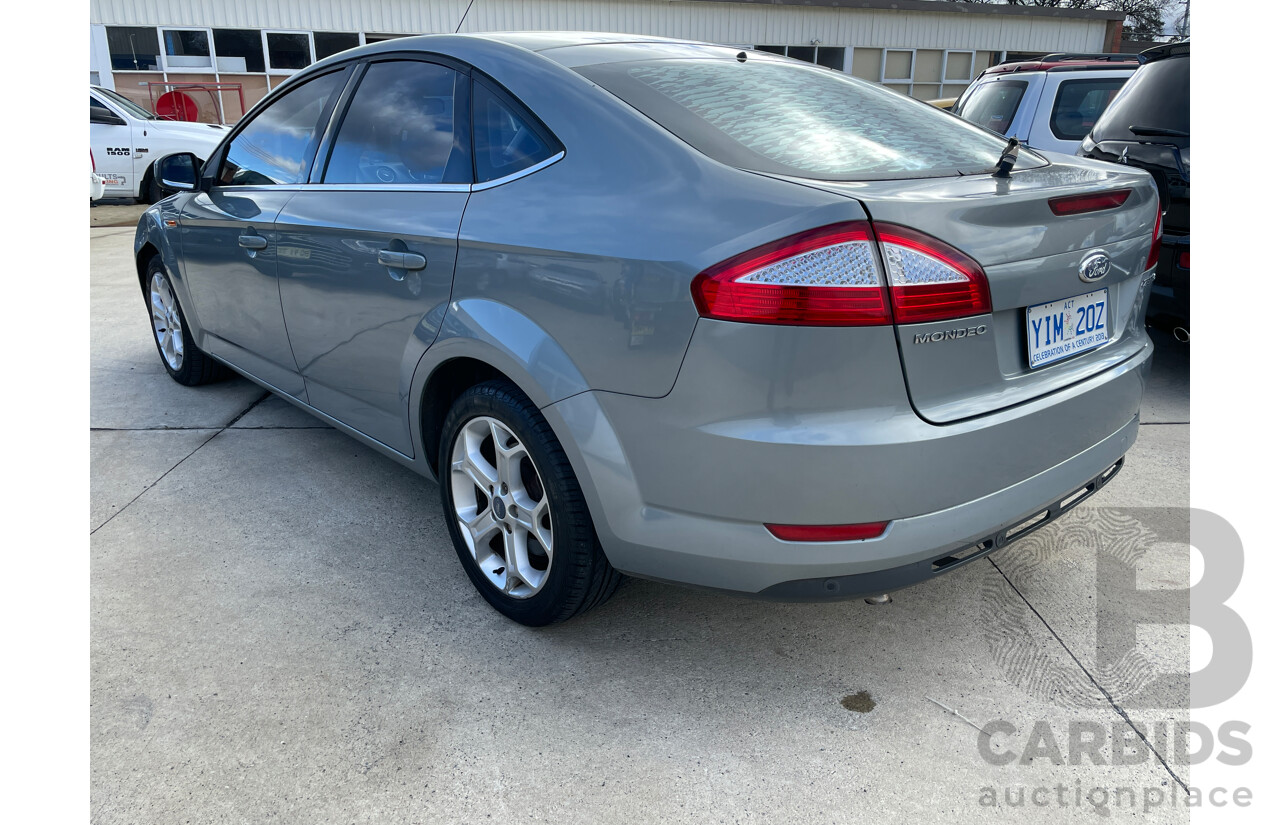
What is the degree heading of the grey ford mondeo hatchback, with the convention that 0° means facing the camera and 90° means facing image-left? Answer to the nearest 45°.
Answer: approximately 135°

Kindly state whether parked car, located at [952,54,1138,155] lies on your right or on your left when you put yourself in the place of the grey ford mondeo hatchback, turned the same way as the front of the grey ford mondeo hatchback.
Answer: on your right

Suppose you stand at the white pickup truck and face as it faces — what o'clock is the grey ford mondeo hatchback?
The grey ford mondeo hatchback is roughly at 3 o'clock from the white pickup truck.

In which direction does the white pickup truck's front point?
to the viewer's right

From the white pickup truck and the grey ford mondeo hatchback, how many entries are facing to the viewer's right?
1

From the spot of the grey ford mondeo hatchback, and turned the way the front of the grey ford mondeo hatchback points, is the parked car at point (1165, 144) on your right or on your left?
on your right
